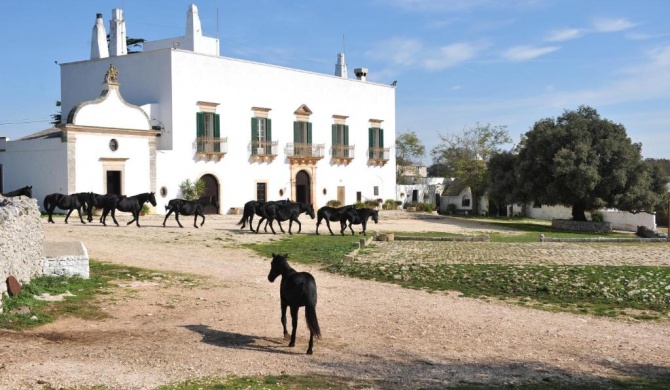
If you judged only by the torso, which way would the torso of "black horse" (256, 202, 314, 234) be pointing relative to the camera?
to the viewer's right

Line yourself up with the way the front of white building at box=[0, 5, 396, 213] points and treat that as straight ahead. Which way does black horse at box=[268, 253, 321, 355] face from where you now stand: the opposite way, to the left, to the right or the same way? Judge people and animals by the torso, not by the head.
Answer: the opposite way

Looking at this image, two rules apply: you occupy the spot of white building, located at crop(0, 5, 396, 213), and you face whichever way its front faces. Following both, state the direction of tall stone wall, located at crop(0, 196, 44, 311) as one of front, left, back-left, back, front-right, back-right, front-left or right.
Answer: front-right

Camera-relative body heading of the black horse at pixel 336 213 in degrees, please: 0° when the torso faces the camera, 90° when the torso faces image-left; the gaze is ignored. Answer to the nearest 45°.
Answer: approximately 270°

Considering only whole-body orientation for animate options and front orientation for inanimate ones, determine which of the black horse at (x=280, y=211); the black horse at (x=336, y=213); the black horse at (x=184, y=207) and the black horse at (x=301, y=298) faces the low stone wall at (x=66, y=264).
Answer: the black horse at (x=301, y=298)

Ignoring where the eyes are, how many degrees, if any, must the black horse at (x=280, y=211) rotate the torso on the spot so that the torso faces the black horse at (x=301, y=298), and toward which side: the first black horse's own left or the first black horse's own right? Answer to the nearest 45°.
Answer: approximately 90° to the first black horse's own right

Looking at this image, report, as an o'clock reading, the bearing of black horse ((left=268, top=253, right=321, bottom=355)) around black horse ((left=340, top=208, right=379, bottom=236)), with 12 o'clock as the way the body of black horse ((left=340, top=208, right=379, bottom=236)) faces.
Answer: black horse ((left=268, top=253, right=321, bottom=355)) is roughly at 3 o'clock from black horse ((left=340, top=208, right=379, bottom=236)).

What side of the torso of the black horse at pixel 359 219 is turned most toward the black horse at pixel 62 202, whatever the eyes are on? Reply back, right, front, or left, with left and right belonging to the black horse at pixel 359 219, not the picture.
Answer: back

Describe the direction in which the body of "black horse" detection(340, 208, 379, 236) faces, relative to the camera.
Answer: to the viewer's right

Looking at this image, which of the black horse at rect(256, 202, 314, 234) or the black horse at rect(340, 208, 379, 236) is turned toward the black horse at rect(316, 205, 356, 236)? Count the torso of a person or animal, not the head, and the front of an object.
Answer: the black horse at rect(256, 202, 314, 234)
